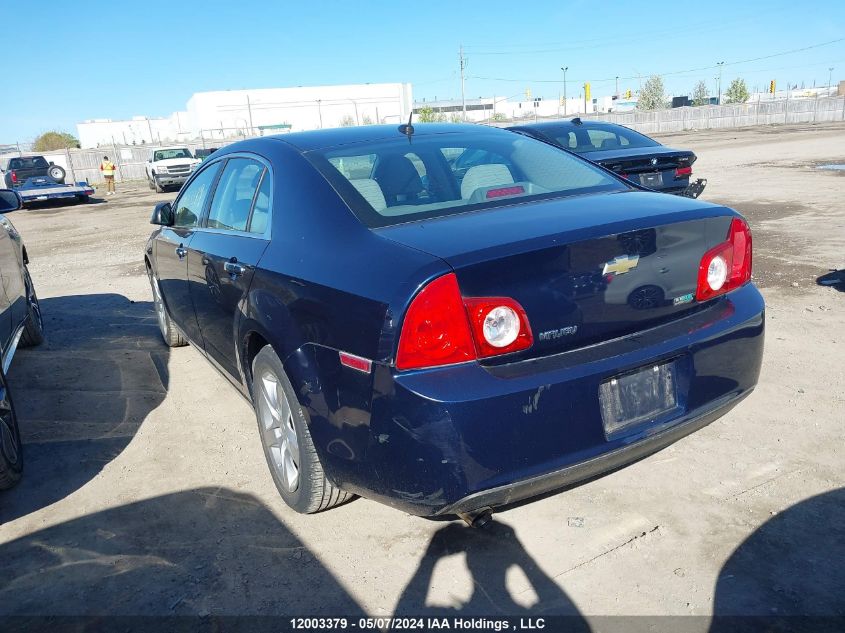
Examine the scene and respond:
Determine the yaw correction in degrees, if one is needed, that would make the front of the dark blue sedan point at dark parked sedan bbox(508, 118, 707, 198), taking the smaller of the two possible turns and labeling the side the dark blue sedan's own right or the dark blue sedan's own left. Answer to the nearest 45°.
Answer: approximately 45° to the dark blue sedan's own right

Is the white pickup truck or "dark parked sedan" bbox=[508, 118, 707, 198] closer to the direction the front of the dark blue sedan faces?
the white pickup truck

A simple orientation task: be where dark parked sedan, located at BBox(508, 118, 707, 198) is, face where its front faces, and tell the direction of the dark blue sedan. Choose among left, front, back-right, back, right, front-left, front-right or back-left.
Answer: back-left

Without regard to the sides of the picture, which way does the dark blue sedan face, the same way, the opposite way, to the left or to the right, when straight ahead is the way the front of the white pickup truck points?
the opposite way

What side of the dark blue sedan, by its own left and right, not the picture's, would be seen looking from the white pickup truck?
front

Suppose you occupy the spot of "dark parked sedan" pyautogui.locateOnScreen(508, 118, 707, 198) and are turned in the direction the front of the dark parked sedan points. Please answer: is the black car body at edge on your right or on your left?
on your left

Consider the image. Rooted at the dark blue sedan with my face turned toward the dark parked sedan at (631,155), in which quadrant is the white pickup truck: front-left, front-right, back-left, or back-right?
front-left

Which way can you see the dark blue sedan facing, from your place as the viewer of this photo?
facing away from the viewer and to the left of the viewer

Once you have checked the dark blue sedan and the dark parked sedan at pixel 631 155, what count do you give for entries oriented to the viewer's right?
0

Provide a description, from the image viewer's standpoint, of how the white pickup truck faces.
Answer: facing the viewer and to the right of the viewer

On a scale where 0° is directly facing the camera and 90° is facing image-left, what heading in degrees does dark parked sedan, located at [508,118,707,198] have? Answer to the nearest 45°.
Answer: approximately 135°

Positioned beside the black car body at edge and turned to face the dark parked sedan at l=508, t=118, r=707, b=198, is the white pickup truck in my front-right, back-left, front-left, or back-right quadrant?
front-left

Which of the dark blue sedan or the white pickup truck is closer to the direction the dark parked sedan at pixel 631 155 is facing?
the white pickup truck
